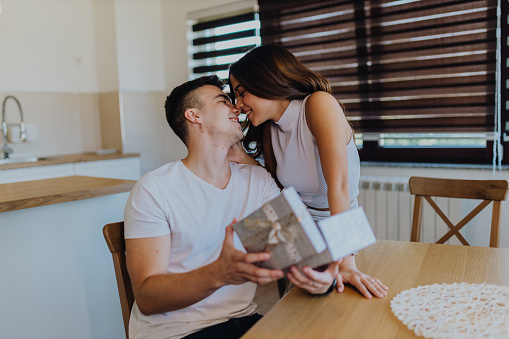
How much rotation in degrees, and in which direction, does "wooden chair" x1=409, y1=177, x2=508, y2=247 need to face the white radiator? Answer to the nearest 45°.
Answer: approximately 180°

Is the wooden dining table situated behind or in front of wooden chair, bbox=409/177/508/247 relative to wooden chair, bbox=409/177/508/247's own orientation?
in front

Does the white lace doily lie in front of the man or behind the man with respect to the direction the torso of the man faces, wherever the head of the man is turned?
in front

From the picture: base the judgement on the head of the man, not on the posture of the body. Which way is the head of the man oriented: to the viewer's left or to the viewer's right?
to the viewer's right

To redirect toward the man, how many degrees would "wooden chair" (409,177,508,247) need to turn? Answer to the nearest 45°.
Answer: approximately 45° to its right

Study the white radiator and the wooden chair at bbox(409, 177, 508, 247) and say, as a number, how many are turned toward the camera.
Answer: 2

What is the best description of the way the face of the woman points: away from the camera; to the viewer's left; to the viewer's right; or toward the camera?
to the viewer's left
